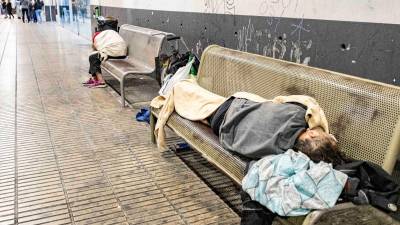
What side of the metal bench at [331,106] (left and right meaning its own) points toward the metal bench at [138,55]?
right

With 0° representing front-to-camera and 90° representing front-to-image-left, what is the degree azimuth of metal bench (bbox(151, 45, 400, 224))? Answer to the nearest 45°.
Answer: approximately 45°

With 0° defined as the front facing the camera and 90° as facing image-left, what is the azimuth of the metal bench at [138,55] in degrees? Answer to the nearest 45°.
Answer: approximately 45°

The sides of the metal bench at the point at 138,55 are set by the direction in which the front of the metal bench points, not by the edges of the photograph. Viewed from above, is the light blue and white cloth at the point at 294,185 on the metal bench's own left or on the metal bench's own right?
on the metal bench's own left

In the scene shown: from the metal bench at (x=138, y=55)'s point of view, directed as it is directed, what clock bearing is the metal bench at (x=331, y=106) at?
the metal bench at (x=331, y=106) is roughly at 10 o'clock from the metal bench at (x=138, y=55).
